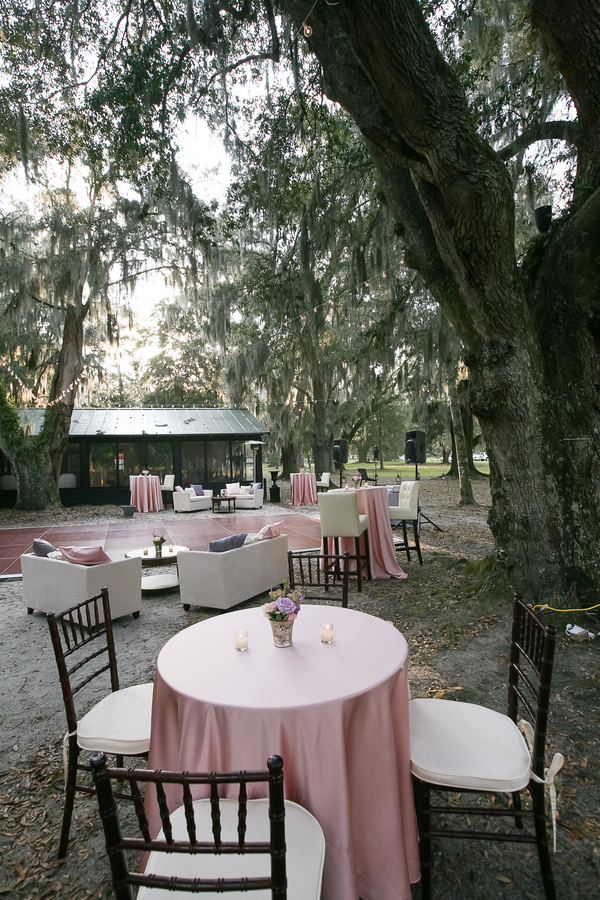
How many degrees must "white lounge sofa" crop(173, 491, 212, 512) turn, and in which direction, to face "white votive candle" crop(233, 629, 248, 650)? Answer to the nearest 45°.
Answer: approximately 45° to its right

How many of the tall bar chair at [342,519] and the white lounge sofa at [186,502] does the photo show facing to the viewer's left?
0

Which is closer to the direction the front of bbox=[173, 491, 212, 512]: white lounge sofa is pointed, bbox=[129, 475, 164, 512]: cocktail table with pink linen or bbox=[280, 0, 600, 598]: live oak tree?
the live oak tree

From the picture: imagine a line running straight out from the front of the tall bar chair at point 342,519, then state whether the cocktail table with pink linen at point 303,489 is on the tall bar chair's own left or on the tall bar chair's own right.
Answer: on the tall bar chair's own left

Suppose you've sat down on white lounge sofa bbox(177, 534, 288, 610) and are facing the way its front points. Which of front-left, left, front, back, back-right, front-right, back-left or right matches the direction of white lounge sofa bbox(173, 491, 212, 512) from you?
front-right

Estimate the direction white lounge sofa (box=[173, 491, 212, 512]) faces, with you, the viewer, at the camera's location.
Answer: facing the viewer and to the right of the viewer

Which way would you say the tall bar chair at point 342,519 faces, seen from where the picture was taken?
facing away from the viewer and to the right of the viewer

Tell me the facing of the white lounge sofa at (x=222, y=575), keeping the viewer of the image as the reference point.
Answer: facing away from the viewer and to the left of the viewer

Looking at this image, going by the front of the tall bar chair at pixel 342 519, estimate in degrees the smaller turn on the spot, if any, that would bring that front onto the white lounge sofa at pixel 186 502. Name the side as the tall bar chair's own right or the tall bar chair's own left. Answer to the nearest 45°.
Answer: approximately 90° to the tall bar chair's own left

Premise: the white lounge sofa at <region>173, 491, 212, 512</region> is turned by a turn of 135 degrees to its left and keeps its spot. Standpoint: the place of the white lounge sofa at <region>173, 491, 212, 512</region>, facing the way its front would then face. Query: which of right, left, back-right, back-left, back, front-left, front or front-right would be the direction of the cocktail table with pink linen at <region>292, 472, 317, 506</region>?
right

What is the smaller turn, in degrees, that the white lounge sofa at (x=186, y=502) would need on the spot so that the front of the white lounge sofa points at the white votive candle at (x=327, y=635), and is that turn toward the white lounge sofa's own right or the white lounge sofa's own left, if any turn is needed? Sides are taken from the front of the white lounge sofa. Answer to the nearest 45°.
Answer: approximately 45° to the white lounge sofa's own right

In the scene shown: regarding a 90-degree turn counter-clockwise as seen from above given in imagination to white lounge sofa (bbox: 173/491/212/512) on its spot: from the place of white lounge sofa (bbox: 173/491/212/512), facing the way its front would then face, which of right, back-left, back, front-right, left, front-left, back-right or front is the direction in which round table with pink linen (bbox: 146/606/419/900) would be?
back-right

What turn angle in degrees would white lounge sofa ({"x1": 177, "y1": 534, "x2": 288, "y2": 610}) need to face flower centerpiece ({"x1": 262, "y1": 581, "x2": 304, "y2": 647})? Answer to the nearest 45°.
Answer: approximately 135° to its left

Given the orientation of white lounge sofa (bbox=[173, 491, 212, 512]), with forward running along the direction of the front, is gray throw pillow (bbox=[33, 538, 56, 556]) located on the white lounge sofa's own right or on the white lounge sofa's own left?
on the white lounge sofa's own right

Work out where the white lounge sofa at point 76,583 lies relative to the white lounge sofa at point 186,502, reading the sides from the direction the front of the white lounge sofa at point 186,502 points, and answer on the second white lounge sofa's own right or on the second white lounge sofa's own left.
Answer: on the second white lounge sofa's own right
